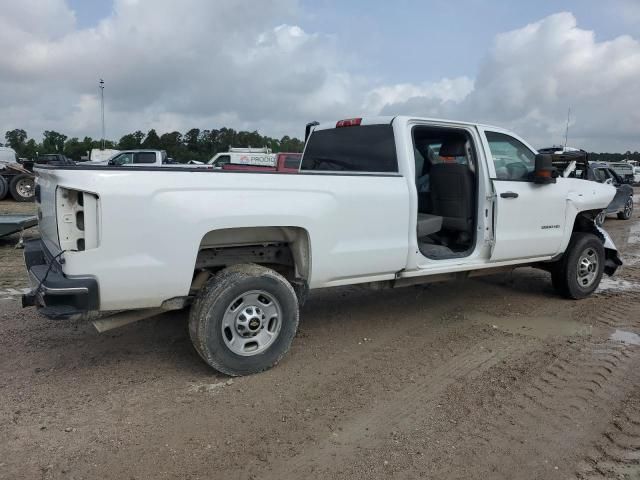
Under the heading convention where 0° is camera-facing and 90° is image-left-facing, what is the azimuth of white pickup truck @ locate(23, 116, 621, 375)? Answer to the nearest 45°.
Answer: approximately 225°

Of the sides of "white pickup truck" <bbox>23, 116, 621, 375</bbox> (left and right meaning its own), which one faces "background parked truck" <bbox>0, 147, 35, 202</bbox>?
left
